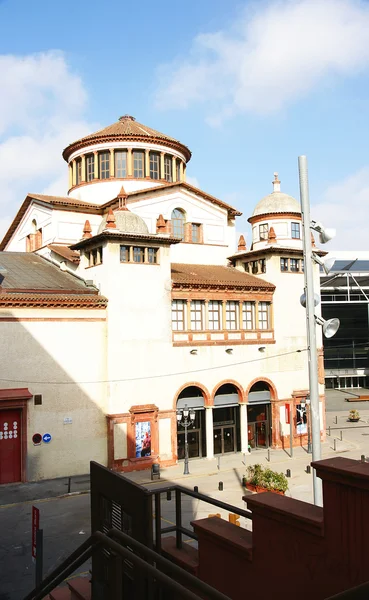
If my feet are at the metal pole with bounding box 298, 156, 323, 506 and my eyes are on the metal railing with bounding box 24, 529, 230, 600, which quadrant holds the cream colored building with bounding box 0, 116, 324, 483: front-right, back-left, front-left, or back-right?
back-right

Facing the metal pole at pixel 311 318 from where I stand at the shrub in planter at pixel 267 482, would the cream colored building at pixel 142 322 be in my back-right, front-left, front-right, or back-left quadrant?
back-right

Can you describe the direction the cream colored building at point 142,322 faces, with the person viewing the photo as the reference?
facing the viewer and to the right of the viewer

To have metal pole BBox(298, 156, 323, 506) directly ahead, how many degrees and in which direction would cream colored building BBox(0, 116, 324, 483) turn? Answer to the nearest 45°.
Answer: approximately 45° to its right

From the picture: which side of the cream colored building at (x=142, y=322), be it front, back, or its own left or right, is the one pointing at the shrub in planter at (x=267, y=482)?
front

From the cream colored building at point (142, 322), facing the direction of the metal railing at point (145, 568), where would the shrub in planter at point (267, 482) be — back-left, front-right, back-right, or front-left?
front-left

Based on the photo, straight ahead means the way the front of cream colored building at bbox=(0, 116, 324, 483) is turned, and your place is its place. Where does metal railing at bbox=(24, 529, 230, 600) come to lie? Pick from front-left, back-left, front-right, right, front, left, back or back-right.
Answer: front-right
